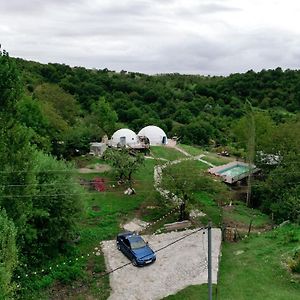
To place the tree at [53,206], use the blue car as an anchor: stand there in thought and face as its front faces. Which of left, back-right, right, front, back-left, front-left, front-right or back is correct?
back-right

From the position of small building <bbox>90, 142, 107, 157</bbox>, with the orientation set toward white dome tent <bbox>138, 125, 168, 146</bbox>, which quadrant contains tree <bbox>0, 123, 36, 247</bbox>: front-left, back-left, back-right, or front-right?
back-right

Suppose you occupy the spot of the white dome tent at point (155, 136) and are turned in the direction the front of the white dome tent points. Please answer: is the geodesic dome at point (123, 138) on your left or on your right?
on your right

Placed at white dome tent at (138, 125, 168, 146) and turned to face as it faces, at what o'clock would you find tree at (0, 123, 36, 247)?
The tree is roughly at 2 o'clock from the white dome tent.

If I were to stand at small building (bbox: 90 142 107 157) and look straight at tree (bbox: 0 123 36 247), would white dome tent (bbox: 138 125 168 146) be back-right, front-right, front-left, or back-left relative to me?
back-left

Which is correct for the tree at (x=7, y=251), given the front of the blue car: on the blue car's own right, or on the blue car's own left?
on the blue car's own right

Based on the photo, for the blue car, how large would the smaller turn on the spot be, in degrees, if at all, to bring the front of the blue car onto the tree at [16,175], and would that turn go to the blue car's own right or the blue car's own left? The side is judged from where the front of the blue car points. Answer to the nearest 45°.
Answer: approximately 90° to the blue car's own right

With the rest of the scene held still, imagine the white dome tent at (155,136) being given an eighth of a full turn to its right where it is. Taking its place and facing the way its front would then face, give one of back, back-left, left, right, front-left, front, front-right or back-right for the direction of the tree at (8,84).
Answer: front
